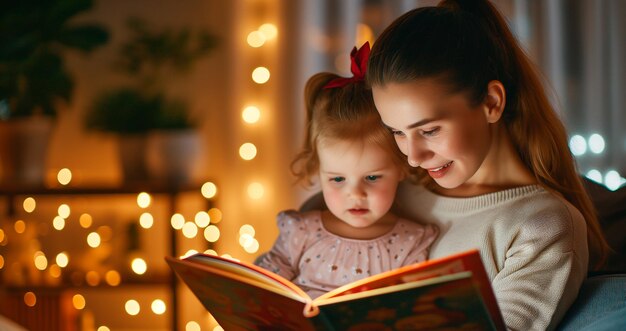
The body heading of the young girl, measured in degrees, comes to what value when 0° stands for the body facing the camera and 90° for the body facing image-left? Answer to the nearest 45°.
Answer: approximately 0°

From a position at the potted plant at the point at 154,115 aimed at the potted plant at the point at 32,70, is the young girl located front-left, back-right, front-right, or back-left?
back-left

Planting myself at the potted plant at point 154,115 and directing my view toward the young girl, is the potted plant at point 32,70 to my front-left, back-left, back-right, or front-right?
back-right

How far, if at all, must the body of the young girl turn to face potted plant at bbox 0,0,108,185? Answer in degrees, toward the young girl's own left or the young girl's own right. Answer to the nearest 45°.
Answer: approximately 135° to the young girl's own right

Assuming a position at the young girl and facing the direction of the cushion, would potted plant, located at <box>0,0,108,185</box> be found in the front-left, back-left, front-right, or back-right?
back-left

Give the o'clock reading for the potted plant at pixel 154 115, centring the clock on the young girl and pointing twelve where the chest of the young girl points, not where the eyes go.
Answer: The potted plant is roughly at 5 o'clock from the young girl.
